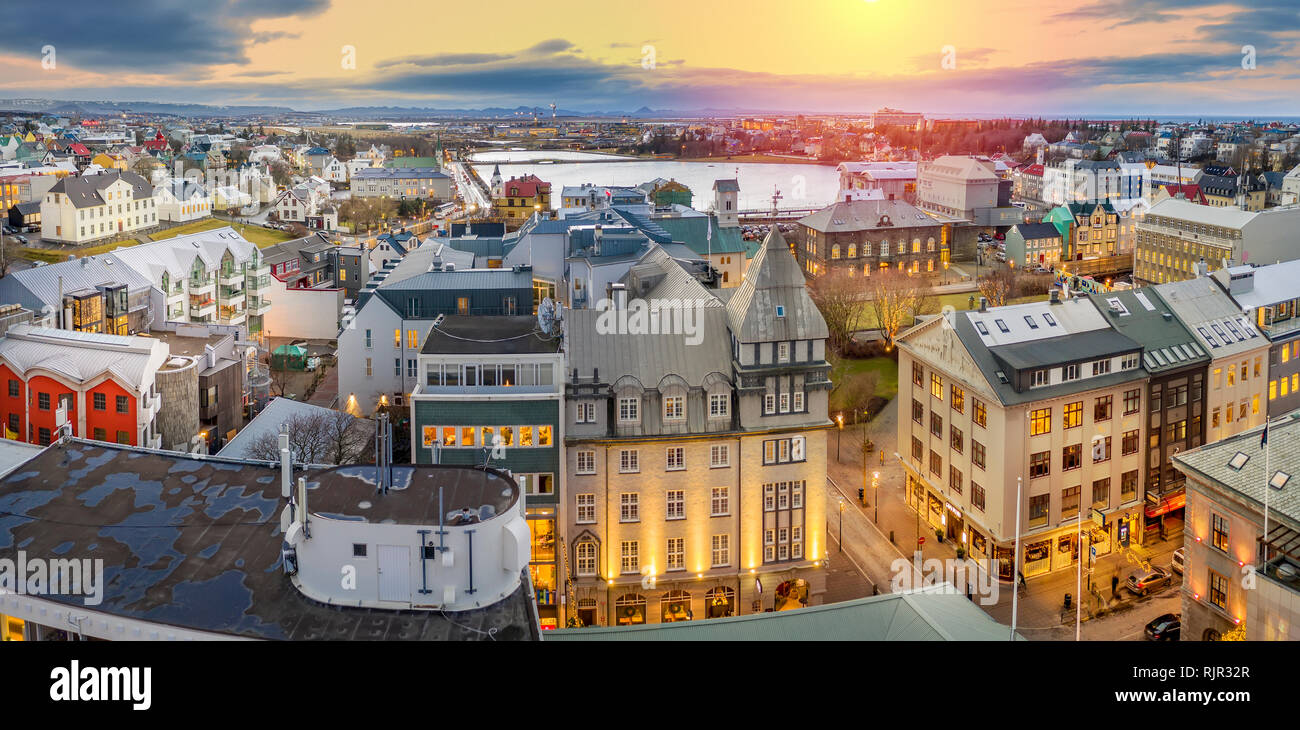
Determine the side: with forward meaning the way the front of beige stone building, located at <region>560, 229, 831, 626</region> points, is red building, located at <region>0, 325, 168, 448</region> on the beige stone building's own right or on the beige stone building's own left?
on the beige stone building's own right

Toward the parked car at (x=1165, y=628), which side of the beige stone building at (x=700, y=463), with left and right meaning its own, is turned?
left

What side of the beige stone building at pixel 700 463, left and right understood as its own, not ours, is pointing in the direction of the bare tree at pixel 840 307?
back

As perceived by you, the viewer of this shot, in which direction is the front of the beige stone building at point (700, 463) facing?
facing the viewer

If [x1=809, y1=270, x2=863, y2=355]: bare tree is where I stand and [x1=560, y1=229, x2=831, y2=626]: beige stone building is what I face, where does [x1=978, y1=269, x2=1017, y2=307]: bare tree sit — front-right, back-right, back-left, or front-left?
back-left

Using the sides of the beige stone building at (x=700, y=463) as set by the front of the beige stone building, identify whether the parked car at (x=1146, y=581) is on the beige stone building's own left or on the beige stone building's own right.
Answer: on the beige stone building's own left

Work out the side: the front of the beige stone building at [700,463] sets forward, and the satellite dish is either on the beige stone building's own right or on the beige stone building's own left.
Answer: on the beige stone building's own right

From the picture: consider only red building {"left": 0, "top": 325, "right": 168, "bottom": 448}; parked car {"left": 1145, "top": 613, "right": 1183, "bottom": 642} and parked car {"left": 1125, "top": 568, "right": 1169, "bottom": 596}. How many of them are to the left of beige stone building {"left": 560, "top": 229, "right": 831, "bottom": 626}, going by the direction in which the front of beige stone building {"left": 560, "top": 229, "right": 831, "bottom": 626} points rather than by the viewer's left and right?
2

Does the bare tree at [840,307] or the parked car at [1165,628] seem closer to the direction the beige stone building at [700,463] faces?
the parked car
